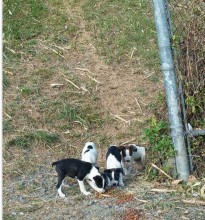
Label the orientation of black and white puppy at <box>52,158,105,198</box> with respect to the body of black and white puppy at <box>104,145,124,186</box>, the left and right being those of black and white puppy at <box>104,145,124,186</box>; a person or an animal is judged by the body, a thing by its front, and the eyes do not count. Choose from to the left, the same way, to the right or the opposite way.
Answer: to the left

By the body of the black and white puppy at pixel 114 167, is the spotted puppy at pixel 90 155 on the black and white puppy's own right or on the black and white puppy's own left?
on the black and white puppy's own right

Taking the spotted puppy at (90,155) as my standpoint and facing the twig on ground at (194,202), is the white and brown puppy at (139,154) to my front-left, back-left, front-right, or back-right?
front-left

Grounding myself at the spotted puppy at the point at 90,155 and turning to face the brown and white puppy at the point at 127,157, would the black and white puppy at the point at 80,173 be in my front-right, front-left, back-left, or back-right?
back-right

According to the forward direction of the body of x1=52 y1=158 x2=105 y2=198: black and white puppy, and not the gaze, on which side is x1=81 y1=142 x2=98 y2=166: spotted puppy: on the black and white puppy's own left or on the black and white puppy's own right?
on the black and white puppy's own left

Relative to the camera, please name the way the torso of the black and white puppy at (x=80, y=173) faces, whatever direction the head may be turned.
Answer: to the viewer's right

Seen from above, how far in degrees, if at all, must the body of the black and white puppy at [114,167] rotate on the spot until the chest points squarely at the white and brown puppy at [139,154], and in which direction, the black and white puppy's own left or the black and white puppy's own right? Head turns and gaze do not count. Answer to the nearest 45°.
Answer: approximately 135° to the black and white puppy's own left
